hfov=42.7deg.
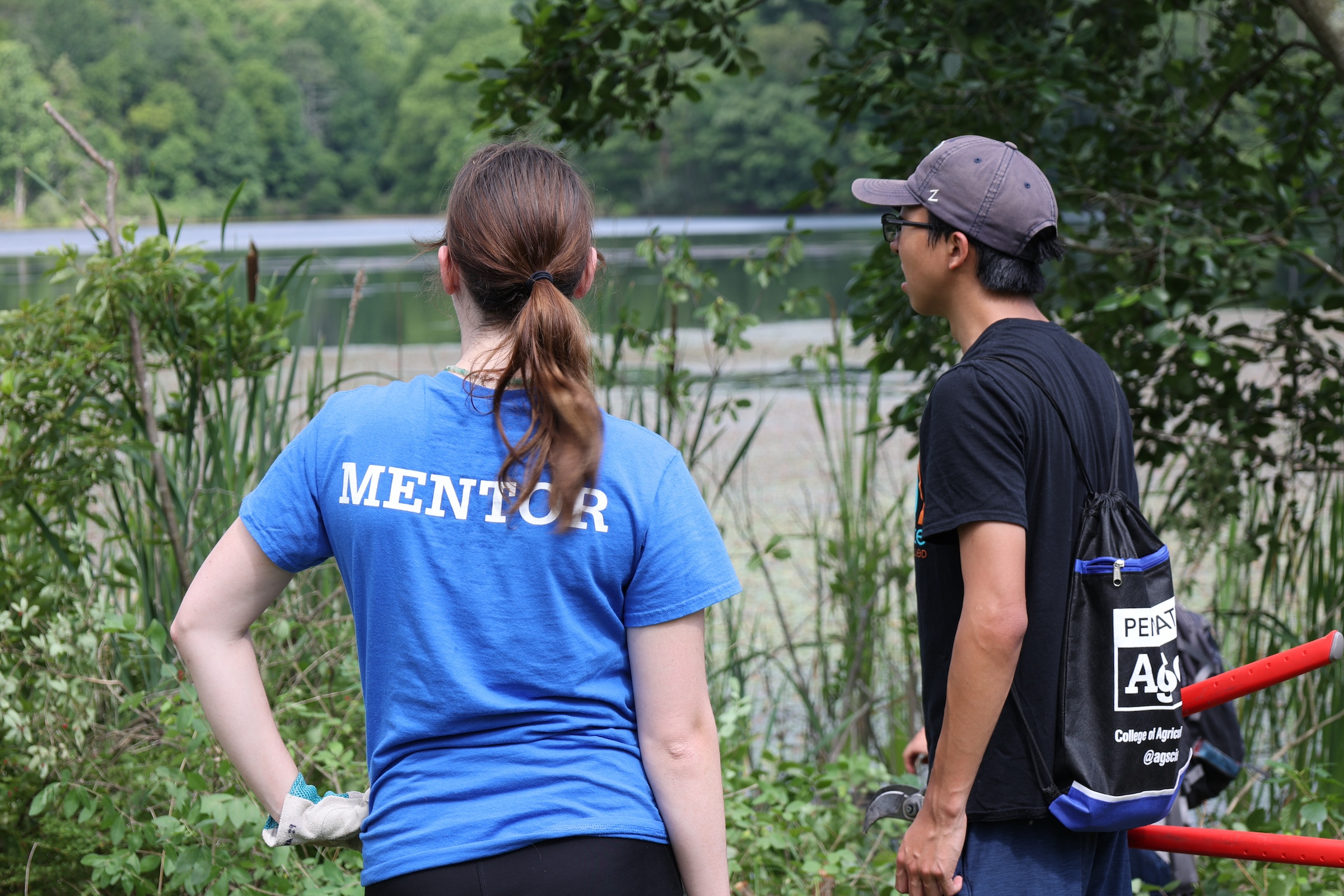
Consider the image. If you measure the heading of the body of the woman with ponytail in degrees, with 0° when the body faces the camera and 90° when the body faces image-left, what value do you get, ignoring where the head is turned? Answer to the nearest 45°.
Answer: approximately 180°

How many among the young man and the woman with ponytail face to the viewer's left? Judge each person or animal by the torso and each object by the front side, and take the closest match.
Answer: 1

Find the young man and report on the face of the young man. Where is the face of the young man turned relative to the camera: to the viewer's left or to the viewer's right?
to the viewer's left

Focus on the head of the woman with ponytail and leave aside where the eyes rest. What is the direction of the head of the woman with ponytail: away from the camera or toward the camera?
away from the camera

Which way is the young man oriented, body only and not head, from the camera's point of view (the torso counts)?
to the viewer's left
